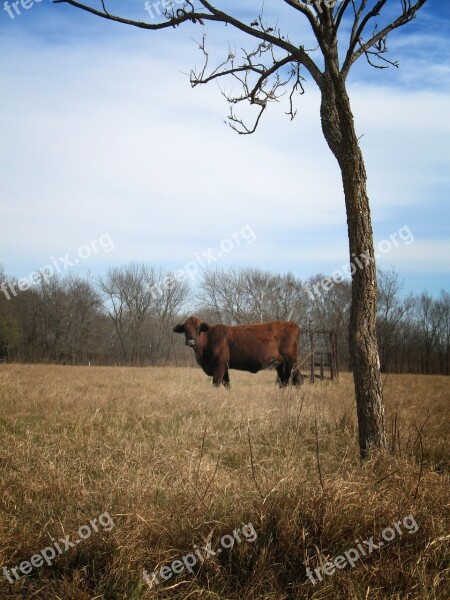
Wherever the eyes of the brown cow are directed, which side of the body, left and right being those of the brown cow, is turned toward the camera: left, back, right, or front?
left
